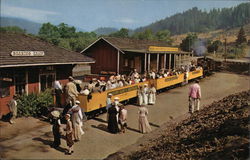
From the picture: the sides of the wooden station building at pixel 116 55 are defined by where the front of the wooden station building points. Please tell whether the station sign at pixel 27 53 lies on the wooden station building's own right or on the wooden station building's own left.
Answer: on the wooden station building's own right

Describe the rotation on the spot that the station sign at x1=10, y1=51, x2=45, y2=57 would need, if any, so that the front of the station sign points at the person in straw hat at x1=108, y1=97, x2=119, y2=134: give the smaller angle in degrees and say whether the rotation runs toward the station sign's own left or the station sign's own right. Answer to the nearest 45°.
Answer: approximately 45° to the station sign's own left

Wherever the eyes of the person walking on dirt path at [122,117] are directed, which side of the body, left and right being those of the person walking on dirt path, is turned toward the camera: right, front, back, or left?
back

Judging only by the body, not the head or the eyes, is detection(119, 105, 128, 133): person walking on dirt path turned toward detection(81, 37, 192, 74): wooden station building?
yes

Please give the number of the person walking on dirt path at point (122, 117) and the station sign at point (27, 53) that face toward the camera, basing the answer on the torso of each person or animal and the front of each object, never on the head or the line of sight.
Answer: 1

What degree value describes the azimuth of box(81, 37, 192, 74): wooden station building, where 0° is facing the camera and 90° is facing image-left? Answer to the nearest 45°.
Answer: approximately 315°

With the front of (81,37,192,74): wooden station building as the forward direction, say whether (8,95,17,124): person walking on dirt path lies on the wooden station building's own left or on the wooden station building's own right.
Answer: on the wooden station building's own right

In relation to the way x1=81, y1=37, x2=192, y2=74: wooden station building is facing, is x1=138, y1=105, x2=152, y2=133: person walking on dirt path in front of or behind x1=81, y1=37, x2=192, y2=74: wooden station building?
in front

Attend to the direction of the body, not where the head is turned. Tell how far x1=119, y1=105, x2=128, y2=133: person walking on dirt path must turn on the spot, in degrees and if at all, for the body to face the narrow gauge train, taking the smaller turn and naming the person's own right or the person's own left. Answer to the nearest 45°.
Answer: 0° — they already face it

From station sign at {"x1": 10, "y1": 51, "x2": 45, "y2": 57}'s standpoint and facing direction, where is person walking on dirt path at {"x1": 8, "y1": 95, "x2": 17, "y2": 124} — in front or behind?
in front

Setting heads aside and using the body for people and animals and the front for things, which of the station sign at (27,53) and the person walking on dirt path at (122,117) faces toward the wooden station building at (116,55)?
the person walking on dirt path

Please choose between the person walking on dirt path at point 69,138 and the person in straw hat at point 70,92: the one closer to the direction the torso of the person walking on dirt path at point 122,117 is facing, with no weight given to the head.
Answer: the person in straw hat

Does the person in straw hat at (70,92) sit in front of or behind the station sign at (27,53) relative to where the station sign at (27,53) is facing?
in front

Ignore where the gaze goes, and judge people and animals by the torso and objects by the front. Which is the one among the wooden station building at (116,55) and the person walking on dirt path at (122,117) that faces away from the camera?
the person walking on dirt path
